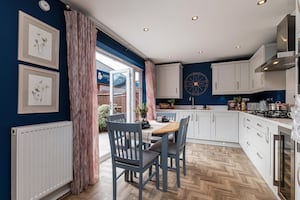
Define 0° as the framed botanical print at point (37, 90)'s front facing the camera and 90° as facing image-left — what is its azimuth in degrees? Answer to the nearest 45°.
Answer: approximately 315°

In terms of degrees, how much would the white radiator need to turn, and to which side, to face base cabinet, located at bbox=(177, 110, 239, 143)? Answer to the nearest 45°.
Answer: approximately 45° to its left

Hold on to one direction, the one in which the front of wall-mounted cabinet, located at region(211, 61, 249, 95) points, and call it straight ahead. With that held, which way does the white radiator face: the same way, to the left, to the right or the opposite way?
to the left

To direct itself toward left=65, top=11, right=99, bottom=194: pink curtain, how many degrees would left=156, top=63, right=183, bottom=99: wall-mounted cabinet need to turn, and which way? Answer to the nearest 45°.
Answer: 0° — it already faces it

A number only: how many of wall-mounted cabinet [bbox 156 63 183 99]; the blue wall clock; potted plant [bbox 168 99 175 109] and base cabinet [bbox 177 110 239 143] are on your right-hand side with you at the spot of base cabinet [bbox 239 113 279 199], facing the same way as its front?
4

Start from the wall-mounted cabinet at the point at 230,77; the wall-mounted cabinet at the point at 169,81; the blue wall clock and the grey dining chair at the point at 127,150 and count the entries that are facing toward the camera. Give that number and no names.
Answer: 3

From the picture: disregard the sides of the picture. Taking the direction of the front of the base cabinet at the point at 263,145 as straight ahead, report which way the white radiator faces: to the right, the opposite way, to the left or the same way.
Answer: the opposite way

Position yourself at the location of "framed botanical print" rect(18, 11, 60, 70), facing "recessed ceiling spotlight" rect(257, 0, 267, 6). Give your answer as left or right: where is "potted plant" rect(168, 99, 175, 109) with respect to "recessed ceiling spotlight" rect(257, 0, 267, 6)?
left

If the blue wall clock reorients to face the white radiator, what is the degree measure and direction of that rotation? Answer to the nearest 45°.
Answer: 0° — it already faces it

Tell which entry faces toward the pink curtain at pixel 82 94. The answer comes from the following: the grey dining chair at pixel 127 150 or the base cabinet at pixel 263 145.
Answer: the base cabinet

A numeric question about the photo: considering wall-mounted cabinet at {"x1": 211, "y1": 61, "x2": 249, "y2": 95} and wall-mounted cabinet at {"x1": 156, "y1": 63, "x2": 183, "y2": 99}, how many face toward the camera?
2

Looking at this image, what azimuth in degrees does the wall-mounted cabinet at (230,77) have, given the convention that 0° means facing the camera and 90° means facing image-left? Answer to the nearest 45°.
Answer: approximately 0°
